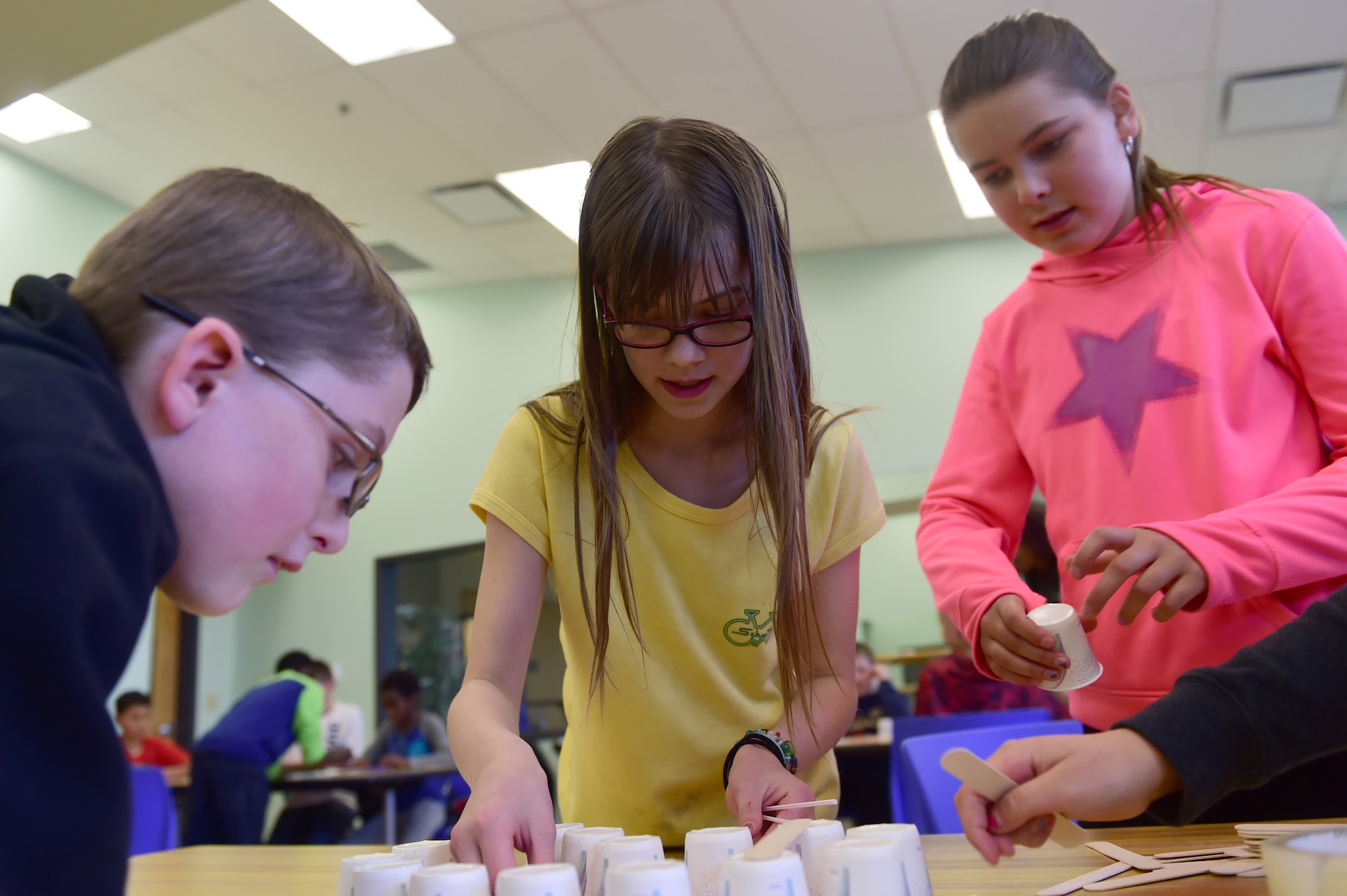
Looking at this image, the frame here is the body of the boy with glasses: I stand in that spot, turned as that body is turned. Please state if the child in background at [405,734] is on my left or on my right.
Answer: on my left

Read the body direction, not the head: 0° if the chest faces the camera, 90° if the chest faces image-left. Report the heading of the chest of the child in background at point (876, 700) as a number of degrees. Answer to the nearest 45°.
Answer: approximately 0°

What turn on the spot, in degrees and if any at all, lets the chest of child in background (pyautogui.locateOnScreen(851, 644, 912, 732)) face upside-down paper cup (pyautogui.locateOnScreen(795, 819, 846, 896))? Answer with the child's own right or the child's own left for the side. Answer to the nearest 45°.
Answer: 0° — they already face it

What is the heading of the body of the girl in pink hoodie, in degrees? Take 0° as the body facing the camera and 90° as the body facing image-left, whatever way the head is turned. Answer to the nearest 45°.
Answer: approximately 45°

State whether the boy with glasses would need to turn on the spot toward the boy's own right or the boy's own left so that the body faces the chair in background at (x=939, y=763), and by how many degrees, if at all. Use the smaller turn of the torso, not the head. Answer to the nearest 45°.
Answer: approximately 45° to the boy's own left

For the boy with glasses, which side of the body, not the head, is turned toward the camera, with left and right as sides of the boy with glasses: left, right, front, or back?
right

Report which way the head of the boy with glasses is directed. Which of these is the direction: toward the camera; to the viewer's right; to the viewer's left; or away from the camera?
to the viewer's right

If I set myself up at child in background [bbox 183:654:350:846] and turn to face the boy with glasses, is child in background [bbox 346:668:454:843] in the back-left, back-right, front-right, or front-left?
back-left

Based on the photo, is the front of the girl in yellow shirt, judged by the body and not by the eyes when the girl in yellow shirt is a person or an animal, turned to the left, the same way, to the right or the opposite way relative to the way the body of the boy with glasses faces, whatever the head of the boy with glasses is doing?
to the right

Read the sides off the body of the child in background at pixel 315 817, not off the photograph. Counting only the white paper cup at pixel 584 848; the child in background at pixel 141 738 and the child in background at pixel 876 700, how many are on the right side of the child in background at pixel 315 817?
1

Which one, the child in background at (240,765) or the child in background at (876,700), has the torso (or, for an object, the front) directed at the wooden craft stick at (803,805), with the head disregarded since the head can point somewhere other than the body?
the child in background at (876,700)

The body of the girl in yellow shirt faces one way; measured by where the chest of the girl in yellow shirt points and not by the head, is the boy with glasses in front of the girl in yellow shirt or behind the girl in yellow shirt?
in front

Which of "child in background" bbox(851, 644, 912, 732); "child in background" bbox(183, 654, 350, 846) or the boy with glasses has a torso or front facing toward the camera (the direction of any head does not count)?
"child in background" bbox(851, 644, 912, 732)
